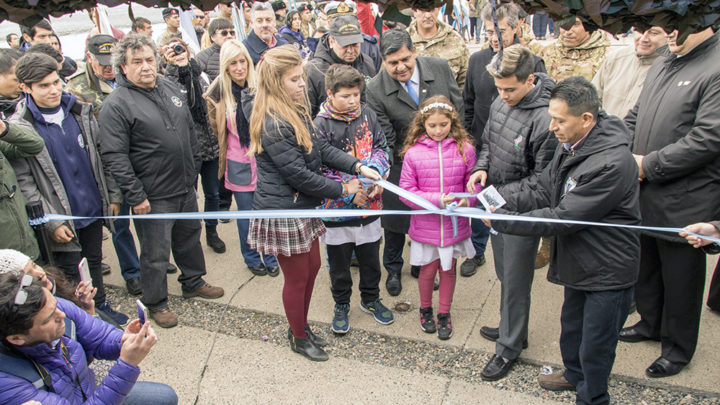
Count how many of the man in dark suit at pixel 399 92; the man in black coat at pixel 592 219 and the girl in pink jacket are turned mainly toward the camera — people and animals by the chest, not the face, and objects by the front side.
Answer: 2

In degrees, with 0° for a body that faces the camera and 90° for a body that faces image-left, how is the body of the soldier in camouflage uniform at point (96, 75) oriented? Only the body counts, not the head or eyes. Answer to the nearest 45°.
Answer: approximately 315°

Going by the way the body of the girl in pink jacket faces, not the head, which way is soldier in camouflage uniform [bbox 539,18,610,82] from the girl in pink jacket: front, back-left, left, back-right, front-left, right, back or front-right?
back-left

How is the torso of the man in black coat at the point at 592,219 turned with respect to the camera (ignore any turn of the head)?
to the viewer's left

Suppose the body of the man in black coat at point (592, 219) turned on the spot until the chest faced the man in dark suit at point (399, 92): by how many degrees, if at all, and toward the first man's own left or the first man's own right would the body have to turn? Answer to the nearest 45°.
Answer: approximately 45° to the first man's own right

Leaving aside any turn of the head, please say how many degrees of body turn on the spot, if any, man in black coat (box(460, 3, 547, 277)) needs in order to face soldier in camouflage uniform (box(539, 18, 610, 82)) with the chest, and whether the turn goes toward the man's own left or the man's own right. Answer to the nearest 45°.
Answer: approximately 135° to the man's own left

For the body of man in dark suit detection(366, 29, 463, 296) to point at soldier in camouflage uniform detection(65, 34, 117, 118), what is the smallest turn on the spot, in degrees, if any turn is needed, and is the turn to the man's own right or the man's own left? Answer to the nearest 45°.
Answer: approximately 90° to the man's own right

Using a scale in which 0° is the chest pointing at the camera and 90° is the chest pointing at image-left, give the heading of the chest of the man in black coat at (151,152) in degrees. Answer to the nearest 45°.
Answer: approximately 315°
